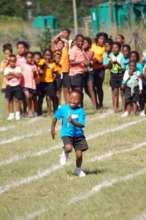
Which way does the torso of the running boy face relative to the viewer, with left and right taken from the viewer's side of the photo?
facing the viewer

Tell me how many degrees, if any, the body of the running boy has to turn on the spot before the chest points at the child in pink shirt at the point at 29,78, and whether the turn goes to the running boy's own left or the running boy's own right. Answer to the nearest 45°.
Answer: approximately 180°
